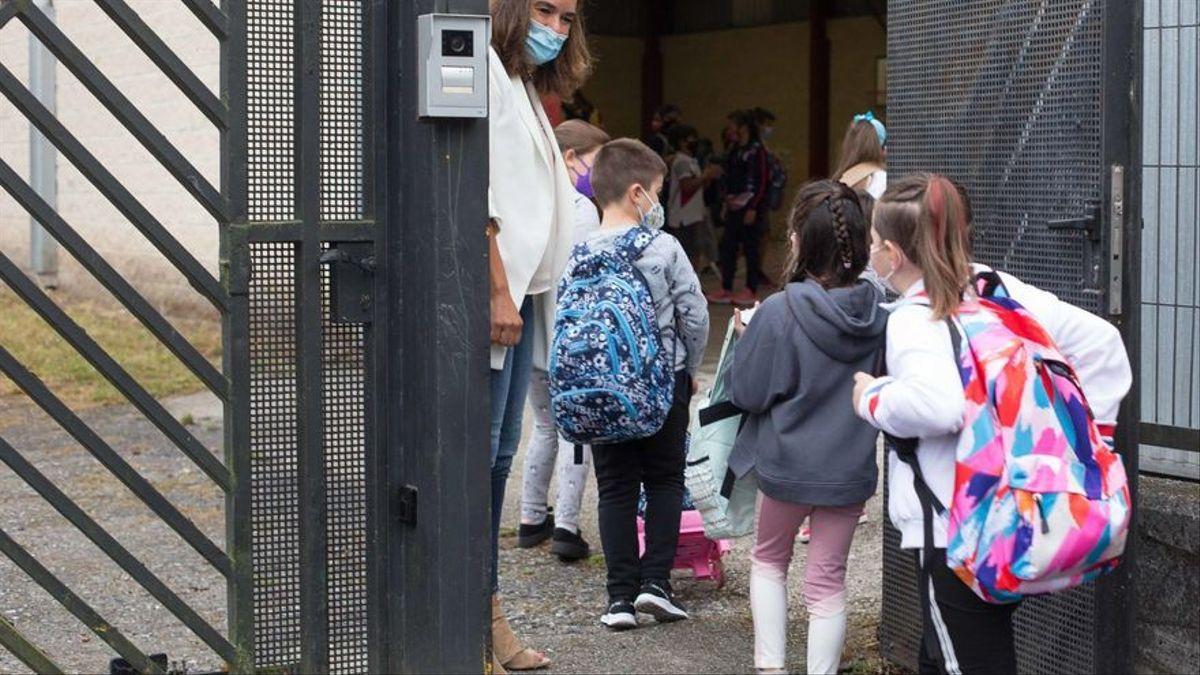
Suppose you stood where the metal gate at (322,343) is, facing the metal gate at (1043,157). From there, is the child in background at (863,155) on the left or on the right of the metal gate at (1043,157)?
left

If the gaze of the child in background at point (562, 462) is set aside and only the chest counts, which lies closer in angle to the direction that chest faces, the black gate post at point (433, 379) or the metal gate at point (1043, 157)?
the metal gate

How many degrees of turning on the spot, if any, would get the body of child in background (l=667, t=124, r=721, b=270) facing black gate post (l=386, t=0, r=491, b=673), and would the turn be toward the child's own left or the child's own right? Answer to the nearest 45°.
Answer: approximately 90° to the child's own right
